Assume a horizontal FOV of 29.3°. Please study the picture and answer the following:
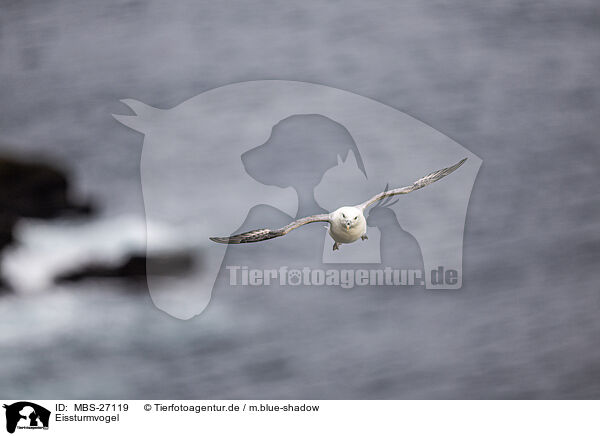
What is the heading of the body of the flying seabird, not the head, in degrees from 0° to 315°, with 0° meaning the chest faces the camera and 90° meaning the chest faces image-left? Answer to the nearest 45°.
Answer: approximately 0°
